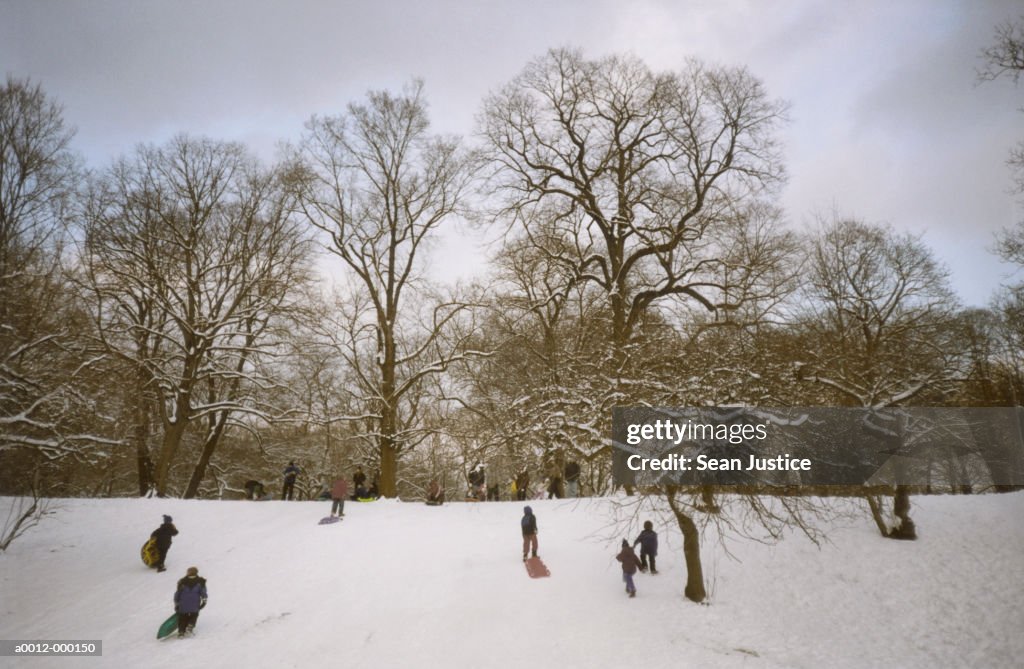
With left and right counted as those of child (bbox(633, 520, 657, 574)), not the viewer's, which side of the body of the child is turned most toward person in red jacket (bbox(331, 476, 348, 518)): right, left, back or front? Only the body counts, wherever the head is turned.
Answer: left

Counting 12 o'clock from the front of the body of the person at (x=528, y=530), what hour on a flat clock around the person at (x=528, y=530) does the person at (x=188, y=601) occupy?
the person at (x=188, y=601) is roughly at 8 o'clock from the person at (x=528, y=530).

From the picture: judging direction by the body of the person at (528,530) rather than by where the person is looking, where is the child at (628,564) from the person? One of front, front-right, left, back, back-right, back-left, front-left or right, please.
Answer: back-right

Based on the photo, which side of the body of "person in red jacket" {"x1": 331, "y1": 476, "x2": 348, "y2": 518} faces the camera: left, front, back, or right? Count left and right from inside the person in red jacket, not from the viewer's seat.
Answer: back

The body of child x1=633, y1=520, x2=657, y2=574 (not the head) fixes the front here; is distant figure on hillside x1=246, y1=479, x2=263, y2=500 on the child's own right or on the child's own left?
on the child's own left

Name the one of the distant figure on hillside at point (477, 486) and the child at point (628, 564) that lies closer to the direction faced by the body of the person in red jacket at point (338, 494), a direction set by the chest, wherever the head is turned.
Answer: the distant figure on hillside

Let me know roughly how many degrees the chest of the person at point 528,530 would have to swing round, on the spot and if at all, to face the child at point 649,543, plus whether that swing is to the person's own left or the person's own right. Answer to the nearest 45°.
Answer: approximately 90° to the person's own right

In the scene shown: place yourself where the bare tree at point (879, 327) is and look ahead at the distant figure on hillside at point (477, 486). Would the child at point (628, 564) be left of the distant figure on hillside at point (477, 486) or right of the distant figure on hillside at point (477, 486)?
left

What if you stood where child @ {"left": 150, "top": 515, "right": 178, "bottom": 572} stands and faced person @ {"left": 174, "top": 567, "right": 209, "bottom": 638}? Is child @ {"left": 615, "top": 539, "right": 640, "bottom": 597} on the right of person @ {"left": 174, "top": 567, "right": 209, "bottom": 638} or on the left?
left

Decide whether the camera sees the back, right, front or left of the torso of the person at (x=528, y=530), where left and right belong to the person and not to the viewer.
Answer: back

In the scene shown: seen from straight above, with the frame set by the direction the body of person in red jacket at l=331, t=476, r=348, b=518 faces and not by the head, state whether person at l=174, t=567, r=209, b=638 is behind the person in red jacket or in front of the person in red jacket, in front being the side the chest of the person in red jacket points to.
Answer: behind

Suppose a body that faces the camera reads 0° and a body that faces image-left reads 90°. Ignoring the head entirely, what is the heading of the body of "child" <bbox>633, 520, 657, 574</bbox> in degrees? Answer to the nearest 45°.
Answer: approximately 180°
